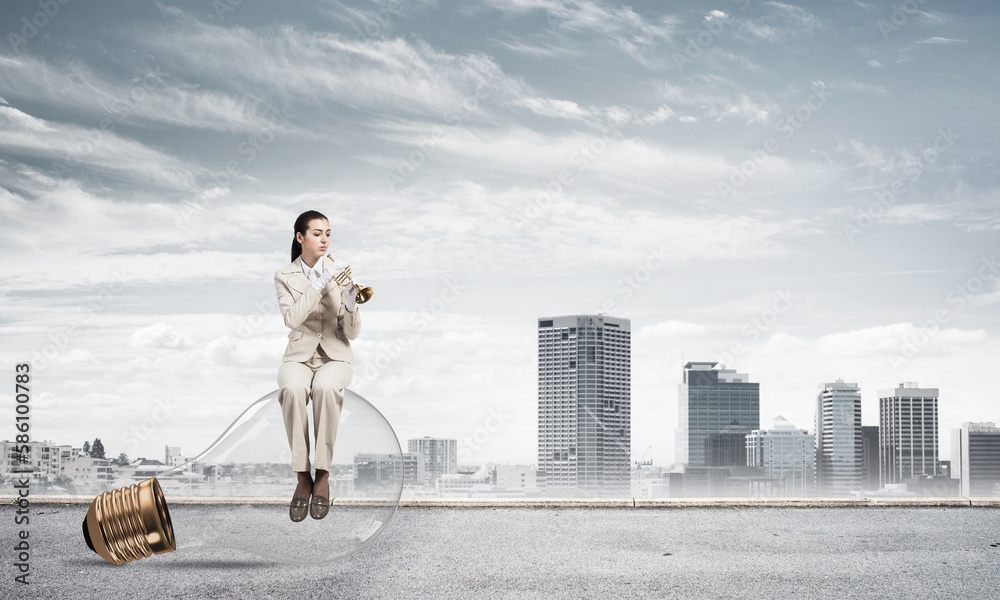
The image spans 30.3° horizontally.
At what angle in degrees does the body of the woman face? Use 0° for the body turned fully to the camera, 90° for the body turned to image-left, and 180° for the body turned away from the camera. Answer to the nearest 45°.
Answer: approximately 0°

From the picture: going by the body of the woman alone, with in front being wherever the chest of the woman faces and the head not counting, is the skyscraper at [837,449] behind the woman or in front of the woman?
behind

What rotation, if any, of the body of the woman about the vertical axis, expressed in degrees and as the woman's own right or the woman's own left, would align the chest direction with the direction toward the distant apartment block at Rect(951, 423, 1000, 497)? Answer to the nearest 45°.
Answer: approximately 135° to the woman's own left
